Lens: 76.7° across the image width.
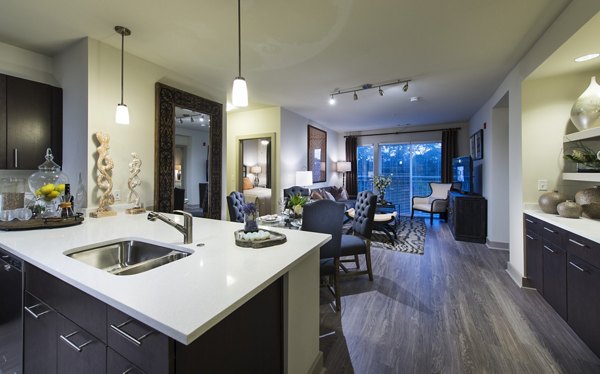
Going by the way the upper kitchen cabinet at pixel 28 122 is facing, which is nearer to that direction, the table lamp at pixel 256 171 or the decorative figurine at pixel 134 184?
the decorative figurine

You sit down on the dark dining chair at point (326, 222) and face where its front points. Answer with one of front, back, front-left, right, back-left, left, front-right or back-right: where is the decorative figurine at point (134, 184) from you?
front-left

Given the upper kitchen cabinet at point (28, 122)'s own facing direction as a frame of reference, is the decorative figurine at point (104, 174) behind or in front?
in front

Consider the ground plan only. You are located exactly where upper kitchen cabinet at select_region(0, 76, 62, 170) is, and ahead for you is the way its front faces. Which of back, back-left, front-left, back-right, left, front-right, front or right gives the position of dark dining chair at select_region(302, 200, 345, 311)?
front

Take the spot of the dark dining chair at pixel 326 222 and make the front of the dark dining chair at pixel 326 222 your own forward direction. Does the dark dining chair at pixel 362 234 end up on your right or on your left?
on your right

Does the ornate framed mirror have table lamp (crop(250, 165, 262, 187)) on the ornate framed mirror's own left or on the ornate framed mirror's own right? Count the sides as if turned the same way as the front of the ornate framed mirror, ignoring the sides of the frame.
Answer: on the ornate framed mirror's own left

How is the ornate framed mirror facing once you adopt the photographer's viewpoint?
facing the viewer and to the right of the viewer

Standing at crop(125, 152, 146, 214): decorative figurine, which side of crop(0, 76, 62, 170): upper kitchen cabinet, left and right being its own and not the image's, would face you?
front

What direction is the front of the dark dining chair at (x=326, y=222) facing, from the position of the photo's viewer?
facing away from the viewer and to the left of the viewer

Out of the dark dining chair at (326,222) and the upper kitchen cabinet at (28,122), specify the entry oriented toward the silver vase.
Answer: the upper kitchen cabinet

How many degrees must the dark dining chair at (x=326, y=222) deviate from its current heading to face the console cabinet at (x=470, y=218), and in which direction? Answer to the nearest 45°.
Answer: approximately 90° to its right

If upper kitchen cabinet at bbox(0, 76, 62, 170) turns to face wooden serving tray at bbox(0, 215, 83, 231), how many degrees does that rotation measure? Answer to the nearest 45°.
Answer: approximately 45° to its right

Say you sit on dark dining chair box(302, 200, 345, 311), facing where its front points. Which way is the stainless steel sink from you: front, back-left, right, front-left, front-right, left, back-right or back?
left

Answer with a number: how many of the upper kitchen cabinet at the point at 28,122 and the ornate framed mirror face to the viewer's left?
0

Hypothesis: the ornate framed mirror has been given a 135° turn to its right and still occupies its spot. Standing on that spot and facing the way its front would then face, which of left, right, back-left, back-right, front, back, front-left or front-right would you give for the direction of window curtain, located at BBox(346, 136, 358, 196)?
back-right

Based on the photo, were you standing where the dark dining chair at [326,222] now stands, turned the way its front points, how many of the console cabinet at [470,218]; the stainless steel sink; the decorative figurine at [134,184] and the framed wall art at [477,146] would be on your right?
2

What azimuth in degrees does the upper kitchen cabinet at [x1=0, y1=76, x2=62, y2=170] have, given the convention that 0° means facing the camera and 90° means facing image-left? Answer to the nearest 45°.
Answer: approximately 315°
